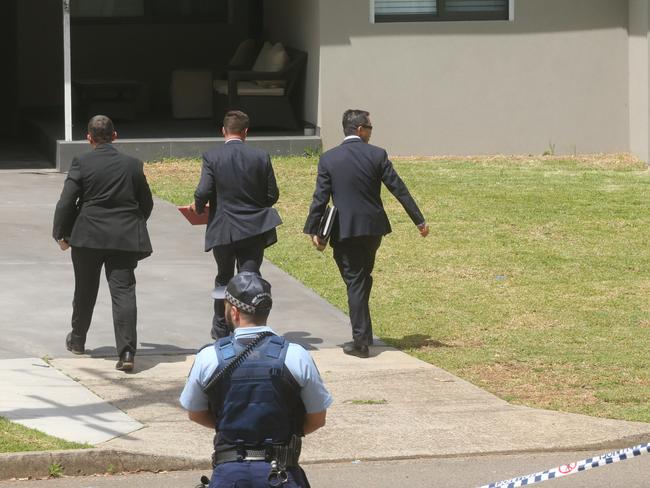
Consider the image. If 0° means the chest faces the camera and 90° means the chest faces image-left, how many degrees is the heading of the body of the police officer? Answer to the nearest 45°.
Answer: approximately 180°

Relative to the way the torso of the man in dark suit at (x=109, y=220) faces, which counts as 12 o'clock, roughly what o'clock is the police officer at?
The police officer is roughly at 6 o'clock from the man in dark suit.

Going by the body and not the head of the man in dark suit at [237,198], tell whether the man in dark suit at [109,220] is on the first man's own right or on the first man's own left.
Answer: on the first man's own left

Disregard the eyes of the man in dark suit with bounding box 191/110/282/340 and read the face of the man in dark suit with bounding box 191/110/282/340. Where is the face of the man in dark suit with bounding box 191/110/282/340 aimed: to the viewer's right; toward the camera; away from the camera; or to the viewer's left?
away from the camera

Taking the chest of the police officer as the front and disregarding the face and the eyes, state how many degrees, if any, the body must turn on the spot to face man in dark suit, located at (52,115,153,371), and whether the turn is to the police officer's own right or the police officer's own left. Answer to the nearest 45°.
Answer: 0° — they already face them

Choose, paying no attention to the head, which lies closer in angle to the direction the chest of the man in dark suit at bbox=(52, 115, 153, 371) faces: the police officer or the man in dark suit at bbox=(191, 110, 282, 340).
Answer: the man in dark suit

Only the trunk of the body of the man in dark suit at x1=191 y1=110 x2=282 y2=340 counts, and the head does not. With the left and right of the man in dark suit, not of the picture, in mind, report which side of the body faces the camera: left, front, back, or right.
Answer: back

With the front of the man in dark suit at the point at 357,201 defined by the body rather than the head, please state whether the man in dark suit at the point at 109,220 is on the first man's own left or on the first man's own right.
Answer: on the first man's own left

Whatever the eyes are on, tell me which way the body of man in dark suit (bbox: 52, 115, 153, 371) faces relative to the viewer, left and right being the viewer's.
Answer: facing away from the viewer

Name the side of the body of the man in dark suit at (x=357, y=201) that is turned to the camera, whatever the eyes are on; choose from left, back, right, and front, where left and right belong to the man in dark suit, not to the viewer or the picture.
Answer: back

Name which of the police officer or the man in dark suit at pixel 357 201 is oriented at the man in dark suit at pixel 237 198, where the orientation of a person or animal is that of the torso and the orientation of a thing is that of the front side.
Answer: the police officer
